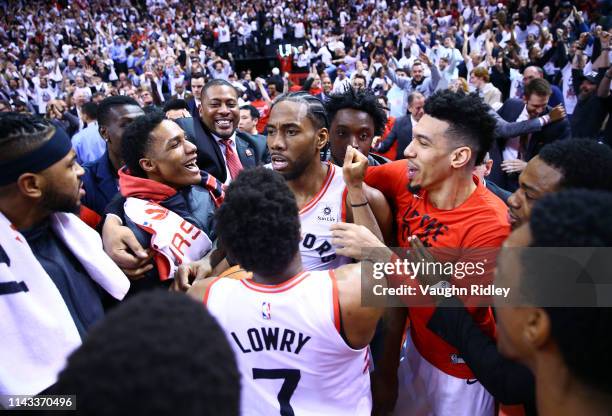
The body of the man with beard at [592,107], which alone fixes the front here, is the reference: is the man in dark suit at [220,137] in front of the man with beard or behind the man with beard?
in front

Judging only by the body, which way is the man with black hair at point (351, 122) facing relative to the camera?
toward the camera

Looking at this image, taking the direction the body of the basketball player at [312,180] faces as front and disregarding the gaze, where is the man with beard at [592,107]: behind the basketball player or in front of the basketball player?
behind

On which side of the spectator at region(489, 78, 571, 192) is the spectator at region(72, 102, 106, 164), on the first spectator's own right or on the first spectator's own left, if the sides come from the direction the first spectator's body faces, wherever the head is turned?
on the first spectator's own right

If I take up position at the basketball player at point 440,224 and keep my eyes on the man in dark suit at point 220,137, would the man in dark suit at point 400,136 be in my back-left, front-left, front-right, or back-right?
front-right

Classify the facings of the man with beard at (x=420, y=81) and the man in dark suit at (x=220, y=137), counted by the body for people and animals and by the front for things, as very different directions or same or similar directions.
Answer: same or similar directions

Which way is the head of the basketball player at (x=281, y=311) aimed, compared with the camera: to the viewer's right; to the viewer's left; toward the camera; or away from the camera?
away from the camera

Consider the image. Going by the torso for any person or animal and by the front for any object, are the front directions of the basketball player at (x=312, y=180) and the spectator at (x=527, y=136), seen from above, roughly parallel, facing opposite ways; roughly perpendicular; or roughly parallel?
roughly perpendicular

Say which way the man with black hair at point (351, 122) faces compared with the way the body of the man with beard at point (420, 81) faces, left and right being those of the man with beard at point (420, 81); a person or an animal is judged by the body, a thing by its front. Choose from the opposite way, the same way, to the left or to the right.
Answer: the same way

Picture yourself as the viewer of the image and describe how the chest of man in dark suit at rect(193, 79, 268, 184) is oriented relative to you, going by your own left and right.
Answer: facing the viewer

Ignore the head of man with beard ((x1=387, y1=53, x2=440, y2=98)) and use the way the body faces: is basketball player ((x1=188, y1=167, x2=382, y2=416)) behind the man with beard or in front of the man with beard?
in front

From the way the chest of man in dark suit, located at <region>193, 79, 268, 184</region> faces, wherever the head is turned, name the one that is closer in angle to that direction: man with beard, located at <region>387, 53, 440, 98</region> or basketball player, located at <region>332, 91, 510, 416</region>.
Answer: the basketball player
